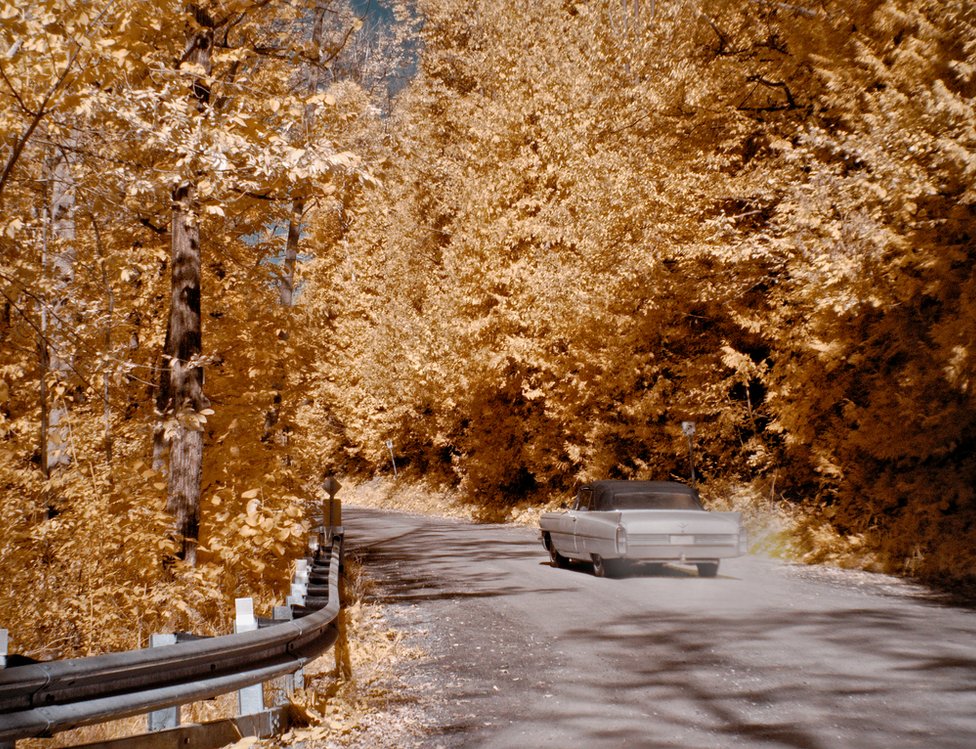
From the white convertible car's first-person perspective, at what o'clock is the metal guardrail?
The metal guardrail is roughly at 8 o'clock from the white convertible car.

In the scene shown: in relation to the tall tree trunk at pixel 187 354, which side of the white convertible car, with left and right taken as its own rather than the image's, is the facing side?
left

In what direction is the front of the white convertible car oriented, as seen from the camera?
facing away from the viewer and to the left of the viewer

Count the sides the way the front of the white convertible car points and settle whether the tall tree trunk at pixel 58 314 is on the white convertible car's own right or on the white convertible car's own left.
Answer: on the white convertible car's own left

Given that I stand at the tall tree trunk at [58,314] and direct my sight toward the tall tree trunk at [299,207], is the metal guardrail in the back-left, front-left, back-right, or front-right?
back-right
